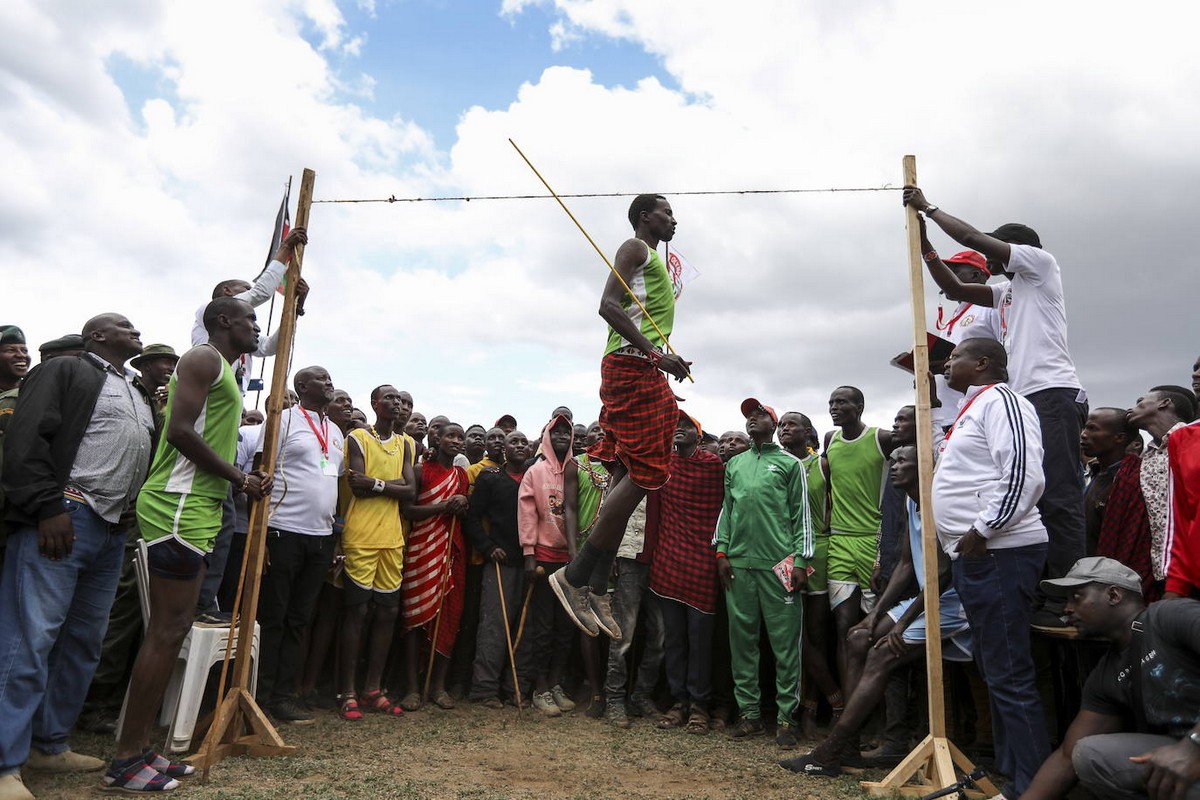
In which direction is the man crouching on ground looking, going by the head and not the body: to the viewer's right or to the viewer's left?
to the viewer's left

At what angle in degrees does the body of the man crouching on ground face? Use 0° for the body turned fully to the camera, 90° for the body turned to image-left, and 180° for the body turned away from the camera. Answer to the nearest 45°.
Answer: approximately 45°

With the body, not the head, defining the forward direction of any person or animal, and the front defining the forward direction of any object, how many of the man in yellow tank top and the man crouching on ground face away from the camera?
0

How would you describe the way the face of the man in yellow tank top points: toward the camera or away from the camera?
toward the camera

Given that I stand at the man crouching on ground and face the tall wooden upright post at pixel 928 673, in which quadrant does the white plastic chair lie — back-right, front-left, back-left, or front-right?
front-left

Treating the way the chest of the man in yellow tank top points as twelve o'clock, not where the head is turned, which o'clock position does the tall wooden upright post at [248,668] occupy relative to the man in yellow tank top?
The tall wooden upright post is roughly at 2 o'clock from the man in yellow tank top.

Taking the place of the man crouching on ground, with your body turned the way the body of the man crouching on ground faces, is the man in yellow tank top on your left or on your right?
on your right

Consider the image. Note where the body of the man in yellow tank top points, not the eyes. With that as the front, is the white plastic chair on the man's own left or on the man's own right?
on the man's own right

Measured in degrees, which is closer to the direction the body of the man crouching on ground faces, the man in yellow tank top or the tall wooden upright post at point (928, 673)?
the man in yellow tank top

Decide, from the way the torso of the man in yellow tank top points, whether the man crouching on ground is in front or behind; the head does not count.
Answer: in front

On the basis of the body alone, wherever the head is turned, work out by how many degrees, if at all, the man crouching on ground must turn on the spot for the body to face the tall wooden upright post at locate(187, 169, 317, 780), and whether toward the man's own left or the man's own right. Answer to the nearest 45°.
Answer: approximately 45° to the man's own right
